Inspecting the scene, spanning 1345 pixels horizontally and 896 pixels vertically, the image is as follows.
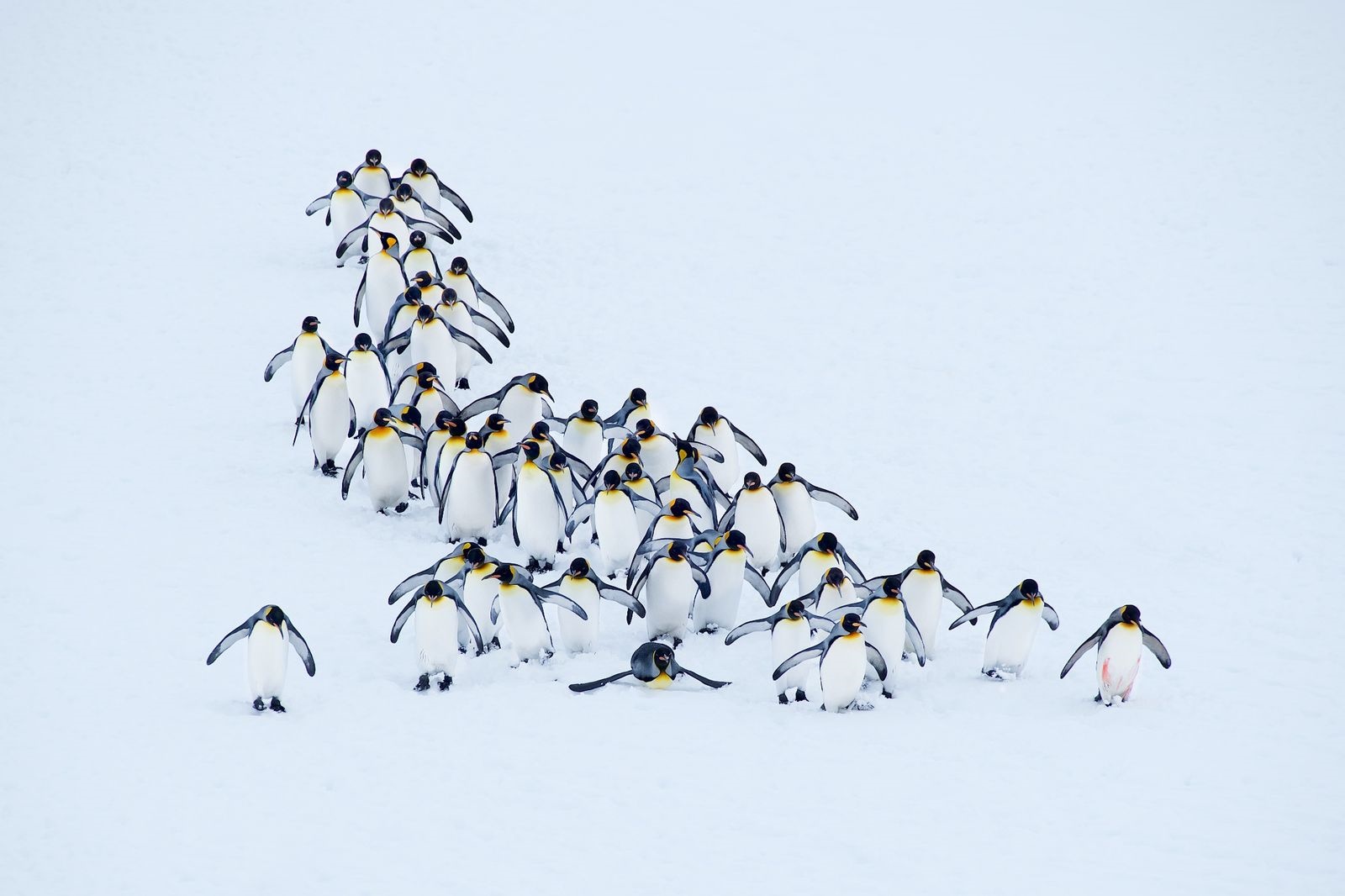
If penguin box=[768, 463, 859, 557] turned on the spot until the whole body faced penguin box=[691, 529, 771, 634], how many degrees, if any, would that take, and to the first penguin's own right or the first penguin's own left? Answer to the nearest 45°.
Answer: approximately 45° to the first penguin's own right

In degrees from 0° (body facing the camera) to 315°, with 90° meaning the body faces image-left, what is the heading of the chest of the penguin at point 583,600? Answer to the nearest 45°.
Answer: approximately 0°

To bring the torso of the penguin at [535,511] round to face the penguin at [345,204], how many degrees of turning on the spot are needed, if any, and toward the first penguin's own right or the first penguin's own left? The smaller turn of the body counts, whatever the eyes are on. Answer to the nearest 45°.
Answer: approximately 135° to the first penguin's own right

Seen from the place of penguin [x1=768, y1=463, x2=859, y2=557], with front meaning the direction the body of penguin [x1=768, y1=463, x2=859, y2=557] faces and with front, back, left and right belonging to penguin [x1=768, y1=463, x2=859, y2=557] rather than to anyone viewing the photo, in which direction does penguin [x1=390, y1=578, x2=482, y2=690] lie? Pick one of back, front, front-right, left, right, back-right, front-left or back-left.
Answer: front-right

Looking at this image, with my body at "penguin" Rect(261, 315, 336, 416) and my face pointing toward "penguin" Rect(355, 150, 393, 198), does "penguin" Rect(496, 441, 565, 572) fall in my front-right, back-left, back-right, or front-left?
back-right

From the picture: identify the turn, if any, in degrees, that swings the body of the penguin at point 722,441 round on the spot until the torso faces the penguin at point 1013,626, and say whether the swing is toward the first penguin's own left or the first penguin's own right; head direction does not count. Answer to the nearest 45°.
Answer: approximately 45° to the first penguin's own left

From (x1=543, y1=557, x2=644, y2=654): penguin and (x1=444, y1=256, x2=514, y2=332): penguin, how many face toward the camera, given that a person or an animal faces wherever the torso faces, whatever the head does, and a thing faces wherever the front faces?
2
